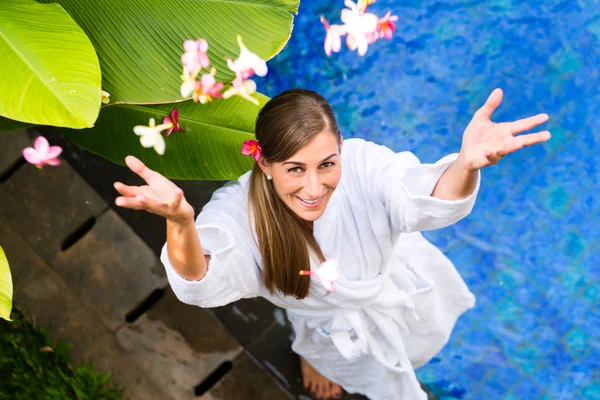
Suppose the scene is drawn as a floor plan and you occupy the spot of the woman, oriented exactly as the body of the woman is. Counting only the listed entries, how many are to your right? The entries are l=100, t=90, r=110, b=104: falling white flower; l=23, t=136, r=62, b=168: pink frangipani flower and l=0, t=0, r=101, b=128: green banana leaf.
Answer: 3

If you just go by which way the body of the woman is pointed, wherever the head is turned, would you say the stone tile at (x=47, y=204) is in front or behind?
behind

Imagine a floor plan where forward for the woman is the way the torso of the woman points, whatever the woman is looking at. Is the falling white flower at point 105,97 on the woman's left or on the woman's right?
on the woman's right

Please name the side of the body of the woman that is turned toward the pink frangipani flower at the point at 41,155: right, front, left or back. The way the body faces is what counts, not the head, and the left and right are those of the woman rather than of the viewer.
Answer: right

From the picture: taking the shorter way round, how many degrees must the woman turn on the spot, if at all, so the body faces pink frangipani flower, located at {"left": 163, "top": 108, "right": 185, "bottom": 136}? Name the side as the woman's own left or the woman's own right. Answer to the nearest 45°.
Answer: approximately 135° to the woman's own right

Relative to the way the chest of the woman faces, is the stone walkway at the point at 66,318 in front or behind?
behind

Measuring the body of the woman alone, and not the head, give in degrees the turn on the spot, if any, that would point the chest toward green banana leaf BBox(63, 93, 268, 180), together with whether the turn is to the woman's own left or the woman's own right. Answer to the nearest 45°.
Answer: approximately 135° to the woman's own right

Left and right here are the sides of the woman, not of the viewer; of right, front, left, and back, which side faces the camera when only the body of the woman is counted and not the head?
front

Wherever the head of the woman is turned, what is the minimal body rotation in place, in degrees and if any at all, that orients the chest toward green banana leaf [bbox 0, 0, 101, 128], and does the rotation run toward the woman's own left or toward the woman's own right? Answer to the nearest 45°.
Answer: approximately 90° to the woman's own right
